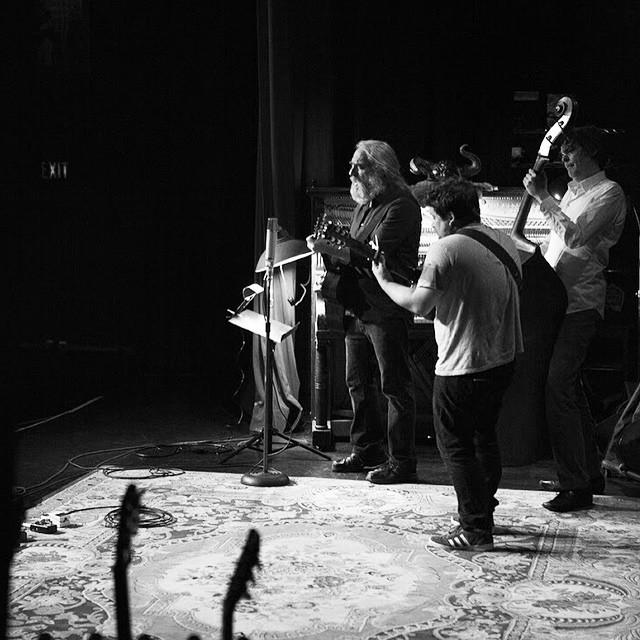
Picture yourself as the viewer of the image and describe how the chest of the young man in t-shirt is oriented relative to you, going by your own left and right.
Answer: facing away from the viewer and to the left of the viewer

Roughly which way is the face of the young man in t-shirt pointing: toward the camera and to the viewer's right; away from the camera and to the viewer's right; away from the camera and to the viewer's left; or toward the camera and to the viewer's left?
away from the camera and to the viewer's left

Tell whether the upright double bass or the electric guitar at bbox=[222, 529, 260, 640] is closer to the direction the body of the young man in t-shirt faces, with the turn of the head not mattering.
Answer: the upright double bass

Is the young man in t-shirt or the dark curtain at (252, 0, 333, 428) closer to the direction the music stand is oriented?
the young man in t-shirt

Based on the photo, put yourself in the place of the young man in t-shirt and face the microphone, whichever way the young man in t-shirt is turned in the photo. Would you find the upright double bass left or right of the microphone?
right

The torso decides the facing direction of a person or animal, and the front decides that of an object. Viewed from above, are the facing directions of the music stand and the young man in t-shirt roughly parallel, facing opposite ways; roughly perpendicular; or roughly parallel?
roughly perpendicular

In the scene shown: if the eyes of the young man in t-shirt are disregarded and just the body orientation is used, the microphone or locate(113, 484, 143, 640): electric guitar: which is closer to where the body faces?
the microphone

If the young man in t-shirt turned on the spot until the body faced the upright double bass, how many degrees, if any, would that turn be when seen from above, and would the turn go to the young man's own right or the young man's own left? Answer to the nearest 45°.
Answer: approximately 45° to the young man's own right
